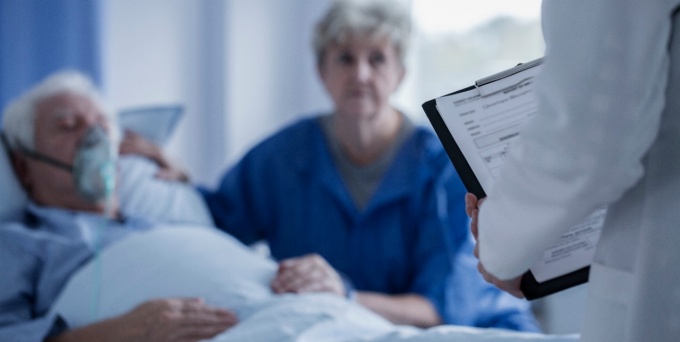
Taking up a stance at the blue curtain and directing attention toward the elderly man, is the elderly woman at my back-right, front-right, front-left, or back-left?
front-left

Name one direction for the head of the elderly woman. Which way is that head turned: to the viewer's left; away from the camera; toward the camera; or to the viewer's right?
toward the camera

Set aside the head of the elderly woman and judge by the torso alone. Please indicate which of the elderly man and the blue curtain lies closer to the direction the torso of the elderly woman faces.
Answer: the elderly man

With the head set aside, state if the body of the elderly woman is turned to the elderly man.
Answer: no

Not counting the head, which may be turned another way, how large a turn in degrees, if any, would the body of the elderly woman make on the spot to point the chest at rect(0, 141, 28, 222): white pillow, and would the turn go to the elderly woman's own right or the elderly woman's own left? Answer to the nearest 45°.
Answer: approximately 90° to the elderly woman's own right

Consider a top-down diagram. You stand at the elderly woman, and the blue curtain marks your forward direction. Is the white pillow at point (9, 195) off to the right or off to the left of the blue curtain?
left

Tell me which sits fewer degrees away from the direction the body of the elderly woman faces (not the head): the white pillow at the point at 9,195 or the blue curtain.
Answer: the white pillow

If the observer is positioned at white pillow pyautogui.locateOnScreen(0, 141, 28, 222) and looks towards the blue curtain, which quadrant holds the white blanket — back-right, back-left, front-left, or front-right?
back-right

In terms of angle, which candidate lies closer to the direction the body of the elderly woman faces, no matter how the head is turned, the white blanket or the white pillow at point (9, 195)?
the white blanket

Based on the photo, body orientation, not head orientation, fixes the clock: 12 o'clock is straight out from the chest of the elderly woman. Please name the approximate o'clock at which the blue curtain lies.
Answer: The blue curtain is roughly at 4 o'clock from the elderly woman.

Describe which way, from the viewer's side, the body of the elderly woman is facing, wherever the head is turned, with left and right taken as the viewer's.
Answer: facing the viewer
